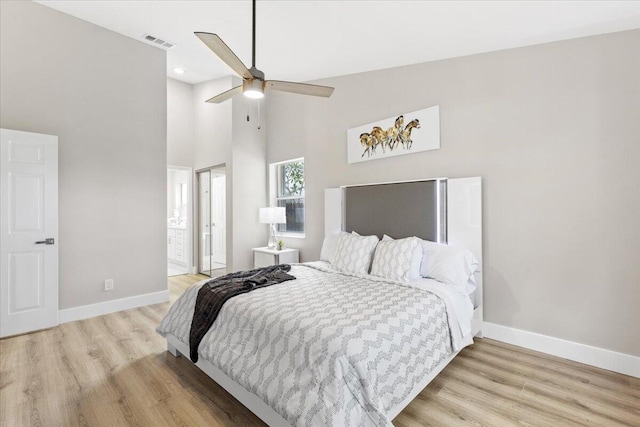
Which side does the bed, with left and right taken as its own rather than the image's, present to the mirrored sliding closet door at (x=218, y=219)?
right

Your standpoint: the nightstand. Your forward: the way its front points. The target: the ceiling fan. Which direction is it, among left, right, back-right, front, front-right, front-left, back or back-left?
front-left

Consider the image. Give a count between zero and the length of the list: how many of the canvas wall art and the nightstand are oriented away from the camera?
0

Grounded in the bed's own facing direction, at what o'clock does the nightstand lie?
The nightstand is roughly at 4 o'clock from the bed.

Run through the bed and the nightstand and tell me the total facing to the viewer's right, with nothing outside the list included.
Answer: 0

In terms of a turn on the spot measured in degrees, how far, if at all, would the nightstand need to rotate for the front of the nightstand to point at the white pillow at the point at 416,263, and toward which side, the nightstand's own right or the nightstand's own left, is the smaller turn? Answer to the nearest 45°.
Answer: approximately 90° to the nightstand's own left

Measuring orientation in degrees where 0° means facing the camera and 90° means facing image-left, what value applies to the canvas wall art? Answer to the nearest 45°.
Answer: approximately 45°

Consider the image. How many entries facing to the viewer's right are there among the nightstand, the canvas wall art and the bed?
0

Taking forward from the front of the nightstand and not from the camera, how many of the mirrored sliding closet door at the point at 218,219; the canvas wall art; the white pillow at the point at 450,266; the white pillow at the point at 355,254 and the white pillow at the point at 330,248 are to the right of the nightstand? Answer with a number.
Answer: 1

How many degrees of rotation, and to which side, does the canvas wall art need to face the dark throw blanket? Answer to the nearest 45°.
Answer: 0° — it already faces it

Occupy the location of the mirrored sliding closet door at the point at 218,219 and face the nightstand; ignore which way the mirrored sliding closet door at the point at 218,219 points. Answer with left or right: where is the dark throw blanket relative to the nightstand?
right

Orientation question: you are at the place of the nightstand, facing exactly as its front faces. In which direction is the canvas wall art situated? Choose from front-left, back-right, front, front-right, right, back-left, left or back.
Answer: left

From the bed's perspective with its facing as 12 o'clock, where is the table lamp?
The table lamp is roughly at 4 o'clock from the bed.

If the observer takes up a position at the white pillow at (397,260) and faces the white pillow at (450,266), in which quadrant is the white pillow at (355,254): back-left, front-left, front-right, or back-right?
back-left

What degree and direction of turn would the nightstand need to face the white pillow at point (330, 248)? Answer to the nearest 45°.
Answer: approximately 90° to its left
